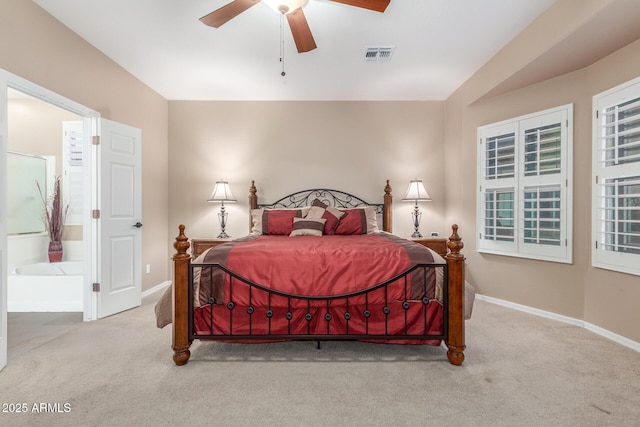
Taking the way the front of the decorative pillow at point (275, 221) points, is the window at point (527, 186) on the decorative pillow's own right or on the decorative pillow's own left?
on the decorative pillow's own left

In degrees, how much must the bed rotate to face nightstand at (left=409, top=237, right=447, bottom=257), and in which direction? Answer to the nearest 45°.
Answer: approximately 135° to its left

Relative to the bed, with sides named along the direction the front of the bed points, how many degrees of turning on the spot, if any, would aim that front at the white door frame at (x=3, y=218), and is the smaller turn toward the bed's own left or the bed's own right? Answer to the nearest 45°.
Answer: approximately 90° to the bed's own right

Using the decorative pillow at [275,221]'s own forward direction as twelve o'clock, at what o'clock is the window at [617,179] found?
The window is roughly at 10 o'clock from the decorative pillow.

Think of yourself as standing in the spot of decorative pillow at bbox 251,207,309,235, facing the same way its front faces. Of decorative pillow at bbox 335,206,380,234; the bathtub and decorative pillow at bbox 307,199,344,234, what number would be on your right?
1

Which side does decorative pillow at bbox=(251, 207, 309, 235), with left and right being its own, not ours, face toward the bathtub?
right

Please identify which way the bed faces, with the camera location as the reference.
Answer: facing the viewer

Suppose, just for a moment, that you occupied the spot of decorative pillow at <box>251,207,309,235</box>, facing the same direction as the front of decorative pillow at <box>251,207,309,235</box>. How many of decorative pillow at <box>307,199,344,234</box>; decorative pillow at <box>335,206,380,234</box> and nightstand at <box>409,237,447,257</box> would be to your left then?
3

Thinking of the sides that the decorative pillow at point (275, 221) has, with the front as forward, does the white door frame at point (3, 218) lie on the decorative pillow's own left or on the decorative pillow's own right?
on the decorative pillow's own right

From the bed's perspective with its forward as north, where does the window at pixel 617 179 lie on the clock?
The window is roughly at 9 o'clock from the bed.

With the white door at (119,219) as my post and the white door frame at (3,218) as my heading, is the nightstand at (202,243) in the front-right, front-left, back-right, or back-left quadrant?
back-left

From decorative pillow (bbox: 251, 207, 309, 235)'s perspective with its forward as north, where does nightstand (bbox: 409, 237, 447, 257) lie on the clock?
The nightstand is roughly at 9 o'clock from the decorative pillow.

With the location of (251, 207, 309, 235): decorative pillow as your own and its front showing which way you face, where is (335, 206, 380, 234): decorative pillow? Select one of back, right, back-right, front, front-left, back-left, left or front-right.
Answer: left

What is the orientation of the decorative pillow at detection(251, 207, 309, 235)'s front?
toward the camera

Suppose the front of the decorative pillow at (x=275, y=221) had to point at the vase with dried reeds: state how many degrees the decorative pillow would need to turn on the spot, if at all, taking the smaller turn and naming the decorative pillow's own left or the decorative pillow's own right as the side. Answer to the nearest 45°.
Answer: approximately 90° to the decorative pillow's own right

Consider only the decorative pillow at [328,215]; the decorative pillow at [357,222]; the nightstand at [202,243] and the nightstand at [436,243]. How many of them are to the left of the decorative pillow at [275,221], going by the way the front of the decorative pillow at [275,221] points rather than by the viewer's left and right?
3

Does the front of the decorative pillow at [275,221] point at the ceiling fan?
yes
